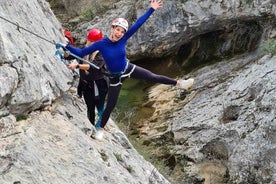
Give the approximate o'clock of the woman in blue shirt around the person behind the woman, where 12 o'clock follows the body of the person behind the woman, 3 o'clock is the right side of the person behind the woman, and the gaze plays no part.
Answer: The woman in blue shirt is roughly at 8 o'clock from the person behind the woman.

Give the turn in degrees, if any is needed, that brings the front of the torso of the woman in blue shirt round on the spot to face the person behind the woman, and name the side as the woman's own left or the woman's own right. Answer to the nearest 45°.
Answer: approximately 135° to the woman's own right

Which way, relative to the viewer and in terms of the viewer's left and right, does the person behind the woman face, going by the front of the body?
facing to the left of the viewer
